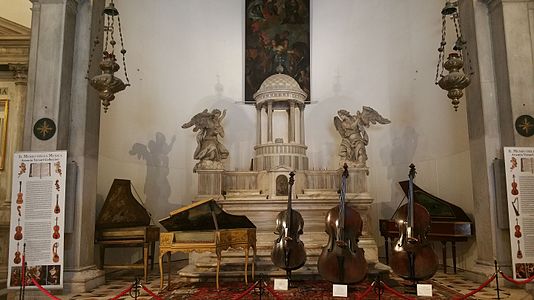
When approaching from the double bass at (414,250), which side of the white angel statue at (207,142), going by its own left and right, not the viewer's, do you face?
front

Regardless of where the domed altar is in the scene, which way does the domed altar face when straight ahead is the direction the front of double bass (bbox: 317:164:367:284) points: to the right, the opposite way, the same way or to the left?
the same way

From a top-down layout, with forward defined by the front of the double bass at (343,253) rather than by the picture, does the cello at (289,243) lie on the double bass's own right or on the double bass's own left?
on the double bass's own right

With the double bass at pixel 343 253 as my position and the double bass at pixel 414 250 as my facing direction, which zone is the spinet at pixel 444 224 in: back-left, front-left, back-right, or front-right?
front-left

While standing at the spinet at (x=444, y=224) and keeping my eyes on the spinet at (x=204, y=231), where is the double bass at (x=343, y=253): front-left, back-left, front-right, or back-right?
front-left

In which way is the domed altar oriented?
toward the camera

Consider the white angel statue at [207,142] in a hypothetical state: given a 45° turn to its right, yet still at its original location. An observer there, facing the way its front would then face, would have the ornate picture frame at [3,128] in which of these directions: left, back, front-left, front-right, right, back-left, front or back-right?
right

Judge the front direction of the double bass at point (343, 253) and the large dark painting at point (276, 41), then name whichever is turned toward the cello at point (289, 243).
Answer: the large dark painting

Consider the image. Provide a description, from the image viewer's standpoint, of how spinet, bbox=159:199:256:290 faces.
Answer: facing the viewer

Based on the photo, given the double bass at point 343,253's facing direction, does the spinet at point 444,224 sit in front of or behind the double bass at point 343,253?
behind

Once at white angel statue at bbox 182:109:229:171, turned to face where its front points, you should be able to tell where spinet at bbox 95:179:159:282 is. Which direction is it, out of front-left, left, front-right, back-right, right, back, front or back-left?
right

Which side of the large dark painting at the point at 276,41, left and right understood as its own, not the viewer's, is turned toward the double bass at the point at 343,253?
front

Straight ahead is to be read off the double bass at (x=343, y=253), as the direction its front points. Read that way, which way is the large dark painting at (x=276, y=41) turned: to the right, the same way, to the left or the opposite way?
the same way

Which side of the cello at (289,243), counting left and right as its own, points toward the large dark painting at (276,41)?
back
